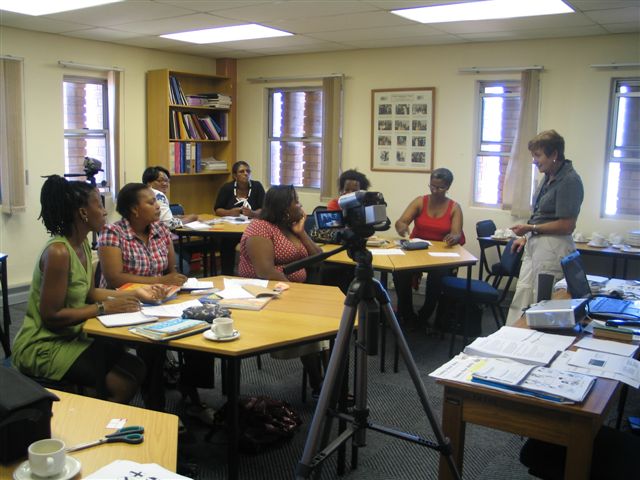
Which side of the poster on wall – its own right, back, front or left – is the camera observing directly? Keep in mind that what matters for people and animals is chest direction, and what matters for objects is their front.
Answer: front

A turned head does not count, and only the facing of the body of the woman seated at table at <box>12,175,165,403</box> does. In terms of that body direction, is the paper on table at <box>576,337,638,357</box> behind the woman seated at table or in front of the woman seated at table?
in front

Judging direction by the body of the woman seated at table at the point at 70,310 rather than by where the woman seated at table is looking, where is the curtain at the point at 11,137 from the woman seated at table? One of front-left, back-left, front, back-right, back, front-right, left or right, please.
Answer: left

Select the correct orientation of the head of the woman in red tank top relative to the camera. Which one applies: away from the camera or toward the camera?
toward the camera

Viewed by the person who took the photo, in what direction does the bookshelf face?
facing the viewer and to the right of the viewer

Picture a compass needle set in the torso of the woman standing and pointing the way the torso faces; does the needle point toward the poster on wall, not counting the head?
no

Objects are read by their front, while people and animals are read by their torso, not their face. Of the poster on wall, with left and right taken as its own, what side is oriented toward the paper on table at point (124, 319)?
front

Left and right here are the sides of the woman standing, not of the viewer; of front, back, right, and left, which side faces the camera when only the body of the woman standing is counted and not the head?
left

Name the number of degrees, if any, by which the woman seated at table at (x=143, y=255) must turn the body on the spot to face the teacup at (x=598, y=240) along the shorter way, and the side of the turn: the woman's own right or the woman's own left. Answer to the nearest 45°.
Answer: approximately 45° to the woman's own left

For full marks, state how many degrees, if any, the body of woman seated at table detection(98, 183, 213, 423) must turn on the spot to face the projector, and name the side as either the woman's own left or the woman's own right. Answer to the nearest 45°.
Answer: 0° — they already face it

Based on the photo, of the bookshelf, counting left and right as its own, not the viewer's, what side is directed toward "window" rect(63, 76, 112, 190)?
right

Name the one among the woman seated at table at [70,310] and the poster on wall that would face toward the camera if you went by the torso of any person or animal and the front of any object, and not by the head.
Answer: the poster on wall

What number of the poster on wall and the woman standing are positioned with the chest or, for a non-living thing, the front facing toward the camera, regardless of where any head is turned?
1

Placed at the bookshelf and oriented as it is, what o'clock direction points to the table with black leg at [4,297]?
The table with black leg is roughly at 2 o'clock from the bookshelf.

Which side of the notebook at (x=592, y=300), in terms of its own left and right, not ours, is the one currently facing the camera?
right

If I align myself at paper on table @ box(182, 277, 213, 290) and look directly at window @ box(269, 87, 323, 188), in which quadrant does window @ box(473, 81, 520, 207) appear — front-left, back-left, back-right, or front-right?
front-right

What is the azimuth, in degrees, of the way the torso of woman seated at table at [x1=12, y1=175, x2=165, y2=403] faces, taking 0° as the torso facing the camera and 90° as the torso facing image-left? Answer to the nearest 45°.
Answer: approximately 270°
